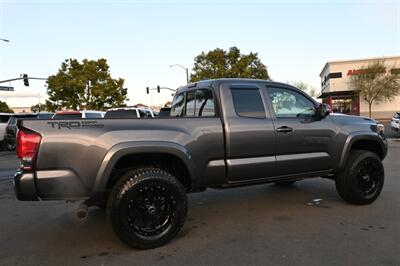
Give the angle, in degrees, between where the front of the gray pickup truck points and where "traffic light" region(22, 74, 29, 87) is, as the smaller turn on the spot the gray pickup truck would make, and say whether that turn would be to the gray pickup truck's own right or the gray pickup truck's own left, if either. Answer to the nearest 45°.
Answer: approximately 90° to the gray pickup truck's own left

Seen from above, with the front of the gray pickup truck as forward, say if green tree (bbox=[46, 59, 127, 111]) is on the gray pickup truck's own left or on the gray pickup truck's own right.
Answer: on the gray pickup truck's own left

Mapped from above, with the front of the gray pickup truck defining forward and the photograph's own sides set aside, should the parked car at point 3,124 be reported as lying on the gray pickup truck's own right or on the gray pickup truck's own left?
on the gray pickup truck's own left

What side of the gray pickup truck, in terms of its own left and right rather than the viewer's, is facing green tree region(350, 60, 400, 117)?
front

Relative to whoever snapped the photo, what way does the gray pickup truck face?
facing away from the viewer and to the right of the viewer
